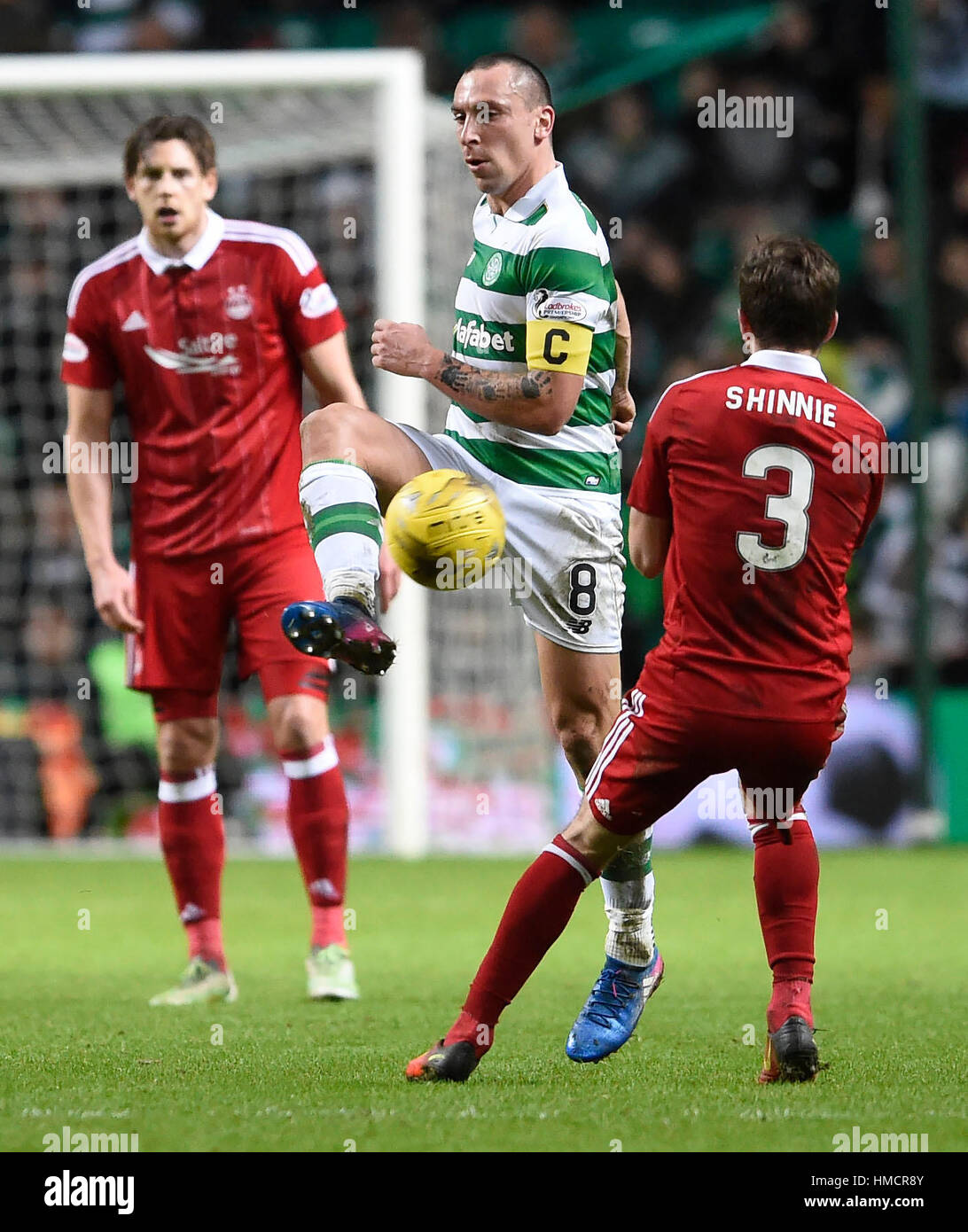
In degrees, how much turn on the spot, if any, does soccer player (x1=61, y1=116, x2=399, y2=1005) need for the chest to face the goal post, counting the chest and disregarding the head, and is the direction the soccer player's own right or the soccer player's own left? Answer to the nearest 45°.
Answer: approximately 180°

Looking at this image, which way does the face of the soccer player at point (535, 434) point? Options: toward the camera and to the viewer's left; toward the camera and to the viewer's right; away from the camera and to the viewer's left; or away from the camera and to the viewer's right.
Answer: toward the camera and to the viewer's left

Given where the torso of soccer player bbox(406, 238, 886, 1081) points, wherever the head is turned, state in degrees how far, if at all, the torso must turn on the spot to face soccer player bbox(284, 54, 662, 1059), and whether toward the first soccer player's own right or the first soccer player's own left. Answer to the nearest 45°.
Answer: approximately 45° to the first soccer player's own left

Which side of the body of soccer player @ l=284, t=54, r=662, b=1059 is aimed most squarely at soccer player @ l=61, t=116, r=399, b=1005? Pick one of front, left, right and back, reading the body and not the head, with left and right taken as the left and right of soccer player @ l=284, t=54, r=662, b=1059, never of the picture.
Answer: right

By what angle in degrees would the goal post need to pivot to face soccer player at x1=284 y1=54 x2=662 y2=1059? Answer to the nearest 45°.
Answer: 0° — it already faces them

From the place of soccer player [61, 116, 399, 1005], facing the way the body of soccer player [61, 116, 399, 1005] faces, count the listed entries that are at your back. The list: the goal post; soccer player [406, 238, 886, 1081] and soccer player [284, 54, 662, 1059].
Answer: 1

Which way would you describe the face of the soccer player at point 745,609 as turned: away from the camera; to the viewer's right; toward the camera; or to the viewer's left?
away from the camera

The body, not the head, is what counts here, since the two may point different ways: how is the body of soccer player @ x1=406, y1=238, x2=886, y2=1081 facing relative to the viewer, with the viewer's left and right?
facing away from the viewer

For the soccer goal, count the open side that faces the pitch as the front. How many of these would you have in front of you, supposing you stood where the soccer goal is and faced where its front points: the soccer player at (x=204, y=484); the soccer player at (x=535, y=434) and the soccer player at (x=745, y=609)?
3

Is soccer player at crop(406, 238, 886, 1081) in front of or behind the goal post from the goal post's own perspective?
in front

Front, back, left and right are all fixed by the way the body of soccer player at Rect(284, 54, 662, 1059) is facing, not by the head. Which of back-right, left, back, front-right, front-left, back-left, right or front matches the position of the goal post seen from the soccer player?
back-right
